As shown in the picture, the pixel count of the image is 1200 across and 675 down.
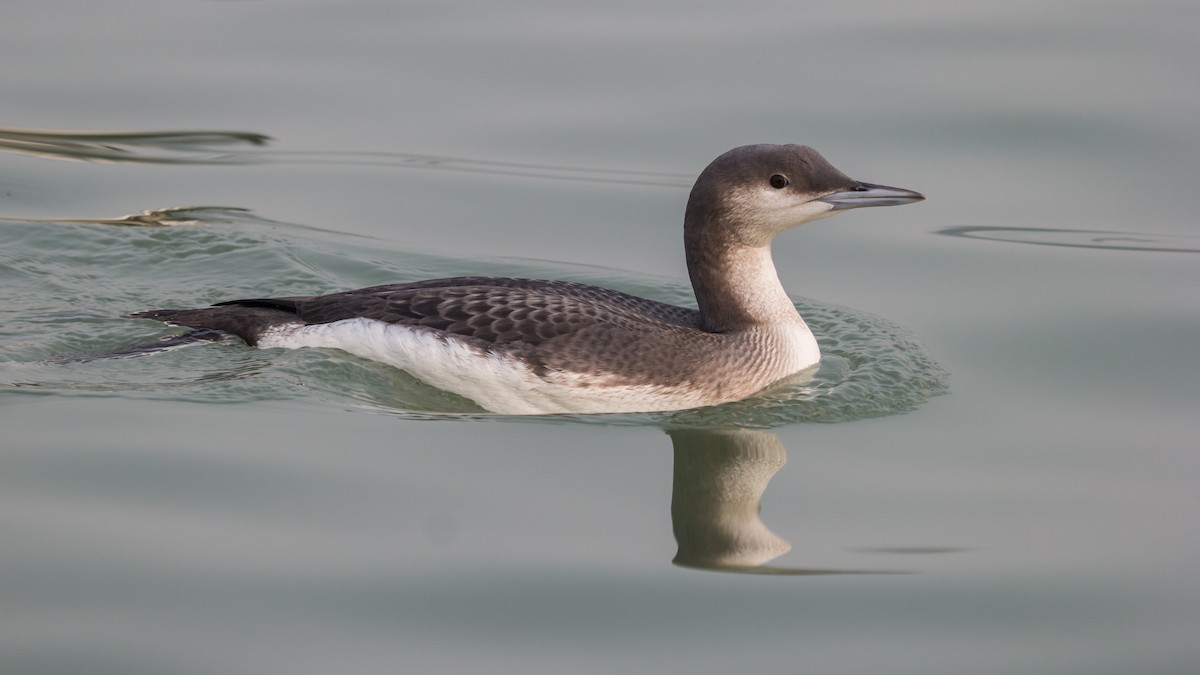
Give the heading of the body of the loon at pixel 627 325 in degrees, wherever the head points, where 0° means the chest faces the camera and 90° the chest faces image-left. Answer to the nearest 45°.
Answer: approximately 270°
